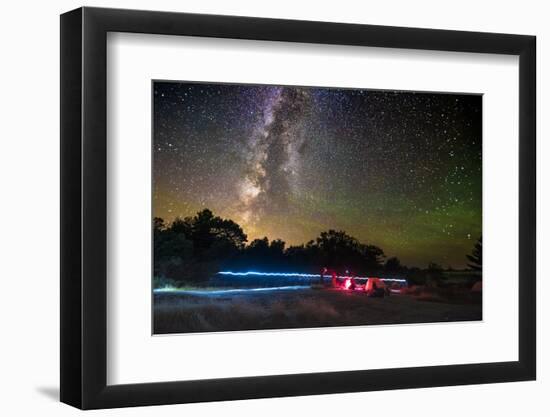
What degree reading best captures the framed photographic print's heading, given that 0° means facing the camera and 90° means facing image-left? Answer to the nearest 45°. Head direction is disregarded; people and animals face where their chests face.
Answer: approximately 315°
